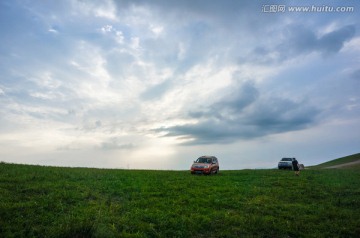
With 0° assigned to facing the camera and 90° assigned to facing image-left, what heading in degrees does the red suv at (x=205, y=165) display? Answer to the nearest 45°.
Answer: approximately 45°
